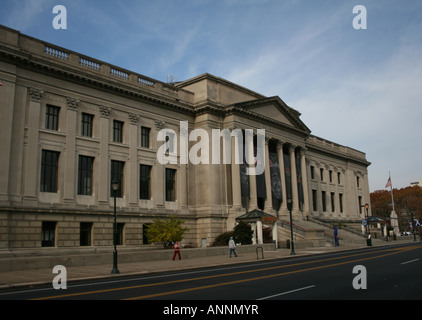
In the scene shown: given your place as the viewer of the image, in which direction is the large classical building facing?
facing the viewer and to the right of the viewer
